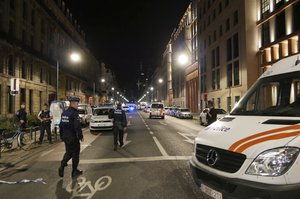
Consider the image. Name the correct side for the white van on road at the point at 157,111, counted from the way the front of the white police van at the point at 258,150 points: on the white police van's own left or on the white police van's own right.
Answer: on the white police van's own right

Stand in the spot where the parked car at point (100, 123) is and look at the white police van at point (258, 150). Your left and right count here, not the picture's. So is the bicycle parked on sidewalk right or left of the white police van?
right

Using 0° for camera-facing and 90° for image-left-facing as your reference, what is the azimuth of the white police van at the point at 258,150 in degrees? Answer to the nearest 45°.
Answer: approximately 45°

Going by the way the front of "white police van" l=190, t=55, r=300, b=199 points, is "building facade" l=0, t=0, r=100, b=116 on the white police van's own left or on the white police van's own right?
on the white police van's own right

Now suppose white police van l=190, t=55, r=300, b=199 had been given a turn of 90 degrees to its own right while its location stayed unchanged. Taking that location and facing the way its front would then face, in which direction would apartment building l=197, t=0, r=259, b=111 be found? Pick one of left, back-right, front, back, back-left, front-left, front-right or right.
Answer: front-right
